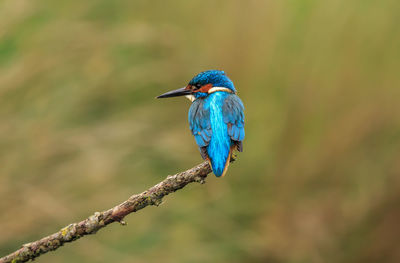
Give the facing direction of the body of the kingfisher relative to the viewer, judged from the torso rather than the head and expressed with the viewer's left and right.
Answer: facing away from the viewer
